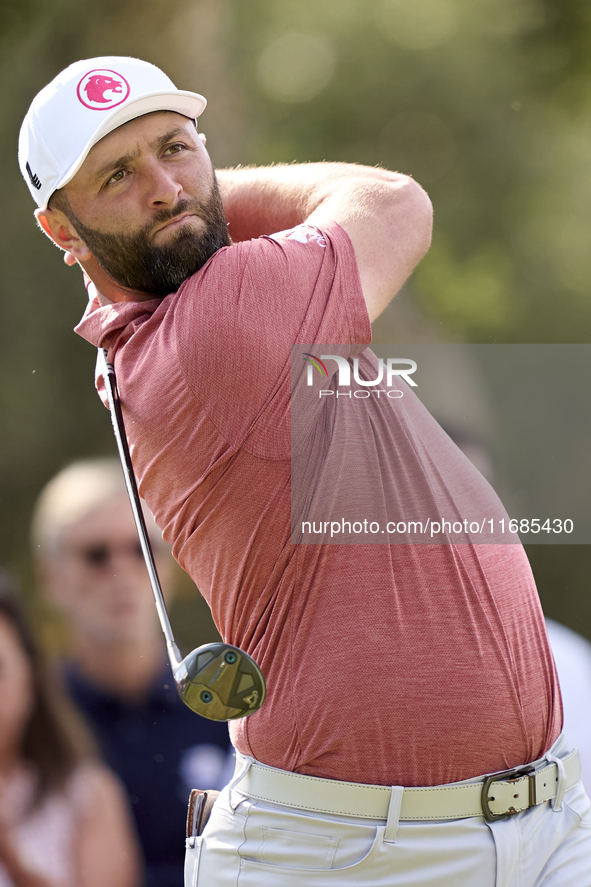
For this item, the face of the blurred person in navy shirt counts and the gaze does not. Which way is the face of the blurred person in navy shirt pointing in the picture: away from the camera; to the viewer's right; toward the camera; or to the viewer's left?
toward the camera

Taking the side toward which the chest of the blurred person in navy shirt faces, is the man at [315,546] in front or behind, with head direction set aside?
in front

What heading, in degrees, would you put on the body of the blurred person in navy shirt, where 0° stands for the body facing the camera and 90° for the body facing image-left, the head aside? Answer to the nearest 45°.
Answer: approximately 0°
